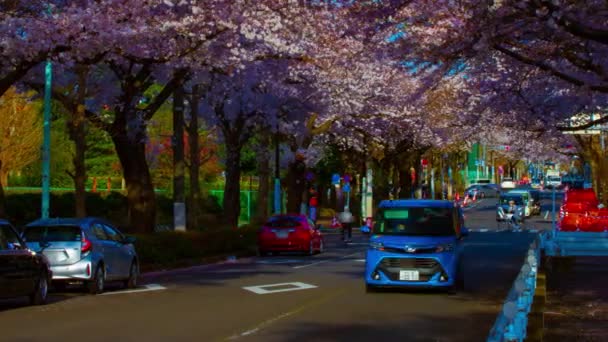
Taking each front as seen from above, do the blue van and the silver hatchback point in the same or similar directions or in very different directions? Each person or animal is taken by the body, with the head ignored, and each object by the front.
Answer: very different directions

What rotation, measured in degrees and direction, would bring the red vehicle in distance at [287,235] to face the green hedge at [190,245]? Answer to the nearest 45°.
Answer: approximately 135° to its left

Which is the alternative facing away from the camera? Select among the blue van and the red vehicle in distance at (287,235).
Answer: the red vehicle in distance

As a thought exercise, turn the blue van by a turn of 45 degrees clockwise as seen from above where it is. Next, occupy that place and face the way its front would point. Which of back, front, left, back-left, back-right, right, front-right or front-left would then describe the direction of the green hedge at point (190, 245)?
right

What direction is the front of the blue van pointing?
toward the camera

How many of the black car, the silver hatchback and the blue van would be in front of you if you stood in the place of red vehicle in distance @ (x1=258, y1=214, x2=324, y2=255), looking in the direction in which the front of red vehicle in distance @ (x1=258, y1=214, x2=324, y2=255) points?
0

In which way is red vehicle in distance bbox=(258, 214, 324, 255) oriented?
away from the camera

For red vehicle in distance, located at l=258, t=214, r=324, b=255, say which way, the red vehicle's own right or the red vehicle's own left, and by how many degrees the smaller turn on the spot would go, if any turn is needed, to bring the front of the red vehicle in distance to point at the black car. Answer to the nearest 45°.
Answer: approximately 180°

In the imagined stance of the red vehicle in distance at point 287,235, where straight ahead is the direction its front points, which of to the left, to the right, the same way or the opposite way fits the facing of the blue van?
the opposite way

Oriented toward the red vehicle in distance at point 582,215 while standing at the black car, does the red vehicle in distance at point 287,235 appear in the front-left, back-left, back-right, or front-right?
front-left

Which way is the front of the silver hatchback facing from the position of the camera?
facing away from the viewer and to the right of the viewer

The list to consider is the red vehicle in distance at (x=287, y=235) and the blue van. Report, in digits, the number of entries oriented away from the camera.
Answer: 1

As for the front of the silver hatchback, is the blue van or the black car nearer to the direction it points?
the blue van
